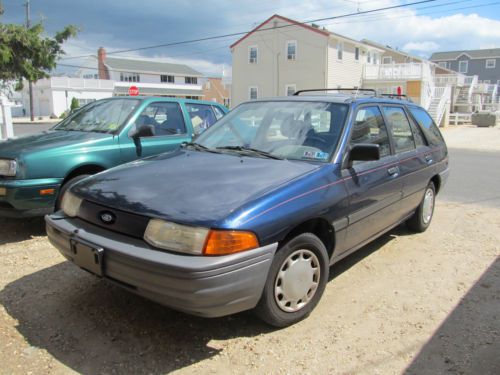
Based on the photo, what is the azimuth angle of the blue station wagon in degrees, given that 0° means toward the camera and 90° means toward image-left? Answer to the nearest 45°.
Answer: approximately 45°

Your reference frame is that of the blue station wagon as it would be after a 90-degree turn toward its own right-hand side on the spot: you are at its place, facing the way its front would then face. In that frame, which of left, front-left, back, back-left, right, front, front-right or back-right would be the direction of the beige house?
front-right

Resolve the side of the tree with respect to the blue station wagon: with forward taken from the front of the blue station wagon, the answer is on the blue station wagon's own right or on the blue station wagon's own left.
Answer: on the blue station wagon's own right
